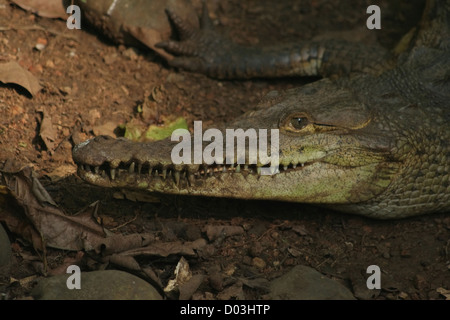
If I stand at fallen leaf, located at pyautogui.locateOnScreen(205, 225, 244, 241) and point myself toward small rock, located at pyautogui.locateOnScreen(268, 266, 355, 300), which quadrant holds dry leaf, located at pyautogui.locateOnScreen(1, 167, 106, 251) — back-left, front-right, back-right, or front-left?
back-right

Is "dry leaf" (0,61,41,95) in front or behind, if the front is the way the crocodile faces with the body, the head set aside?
in front

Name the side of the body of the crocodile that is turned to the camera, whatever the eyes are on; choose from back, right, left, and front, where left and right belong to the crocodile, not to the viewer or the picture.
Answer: left

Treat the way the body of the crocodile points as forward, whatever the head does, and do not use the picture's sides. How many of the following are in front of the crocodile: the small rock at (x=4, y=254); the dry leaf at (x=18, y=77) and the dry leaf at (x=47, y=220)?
3

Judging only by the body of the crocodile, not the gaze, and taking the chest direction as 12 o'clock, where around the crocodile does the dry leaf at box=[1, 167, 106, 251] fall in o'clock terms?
The dry leaf is roughly at 12 o'clock from the crocodile.
